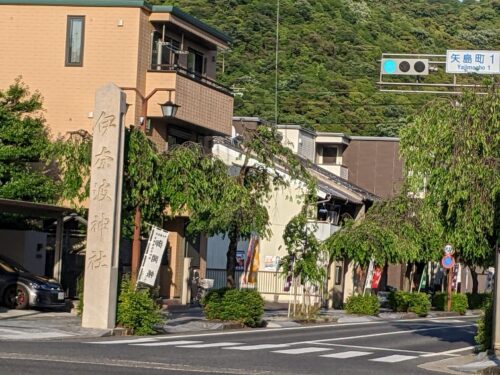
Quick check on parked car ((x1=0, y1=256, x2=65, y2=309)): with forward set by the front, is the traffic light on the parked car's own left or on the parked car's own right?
on the parked car's own left

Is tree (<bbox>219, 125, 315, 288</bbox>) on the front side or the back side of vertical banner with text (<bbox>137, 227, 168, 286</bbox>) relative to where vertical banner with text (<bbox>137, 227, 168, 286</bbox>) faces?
on the back side

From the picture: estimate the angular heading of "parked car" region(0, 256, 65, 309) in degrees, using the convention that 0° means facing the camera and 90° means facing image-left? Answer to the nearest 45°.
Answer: approximately 315°

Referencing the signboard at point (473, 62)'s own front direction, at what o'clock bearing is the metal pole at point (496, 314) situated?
The metal pole is roughly at 12 o'clock from the signboard.

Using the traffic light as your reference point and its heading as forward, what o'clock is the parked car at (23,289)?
The parked car is roughly at 2 o'clock from the traffic light.

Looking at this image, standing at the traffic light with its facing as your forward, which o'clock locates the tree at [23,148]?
The tree is roughly at 3 o'clock from the traffic light.

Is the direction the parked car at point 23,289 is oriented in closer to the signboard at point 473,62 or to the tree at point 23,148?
the signboard

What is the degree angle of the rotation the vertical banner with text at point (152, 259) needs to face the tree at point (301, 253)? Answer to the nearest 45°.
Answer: approximately 135° to its left

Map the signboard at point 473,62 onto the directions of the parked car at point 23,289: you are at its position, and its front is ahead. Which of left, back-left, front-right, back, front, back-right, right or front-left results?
front-left

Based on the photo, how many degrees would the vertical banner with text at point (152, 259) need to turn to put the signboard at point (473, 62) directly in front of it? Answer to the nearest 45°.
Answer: approximately 135° to its left
